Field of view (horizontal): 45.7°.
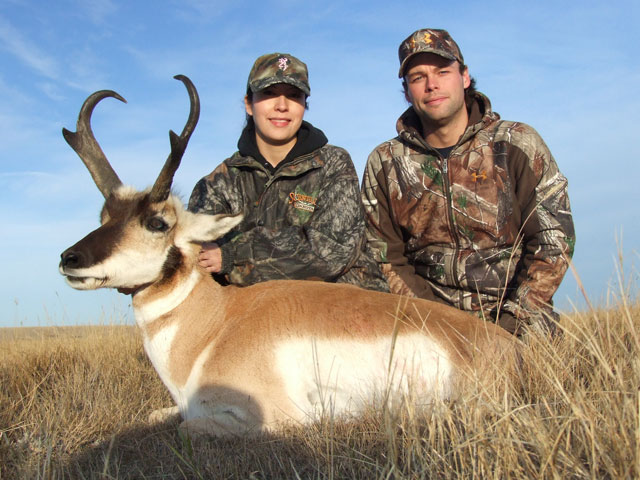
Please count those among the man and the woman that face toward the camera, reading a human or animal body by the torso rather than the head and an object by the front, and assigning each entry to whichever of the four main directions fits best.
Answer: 2

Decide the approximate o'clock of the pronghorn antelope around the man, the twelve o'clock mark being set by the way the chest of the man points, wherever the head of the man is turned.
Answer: The pronghorn antelope is roughly at 1 o'clock from the man.

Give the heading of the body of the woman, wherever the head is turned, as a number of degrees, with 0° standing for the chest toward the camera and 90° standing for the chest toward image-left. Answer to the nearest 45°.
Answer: approximately 0°

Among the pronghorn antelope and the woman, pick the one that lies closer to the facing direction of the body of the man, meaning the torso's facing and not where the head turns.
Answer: the pronghorn antelope

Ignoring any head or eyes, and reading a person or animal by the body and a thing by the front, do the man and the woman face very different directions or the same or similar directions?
same or similar directions

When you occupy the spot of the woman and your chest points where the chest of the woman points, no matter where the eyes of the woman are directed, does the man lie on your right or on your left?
on your left

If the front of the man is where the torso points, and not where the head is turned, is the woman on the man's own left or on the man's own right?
on the man's own right

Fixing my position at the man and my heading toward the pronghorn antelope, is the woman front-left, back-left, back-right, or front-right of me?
front-right

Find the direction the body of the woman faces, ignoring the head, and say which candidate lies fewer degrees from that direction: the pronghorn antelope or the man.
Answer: the pronghorn antelope

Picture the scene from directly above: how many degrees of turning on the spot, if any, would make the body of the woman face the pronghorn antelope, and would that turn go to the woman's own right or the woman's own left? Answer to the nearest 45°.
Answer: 0° — they already face it

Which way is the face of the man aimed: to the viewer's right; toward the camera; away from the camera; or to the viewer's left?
toward the camera

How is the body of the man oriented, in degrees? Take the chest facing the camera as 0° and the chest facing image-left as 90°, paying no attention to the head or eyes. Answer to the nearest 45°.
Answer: approximately 0°
